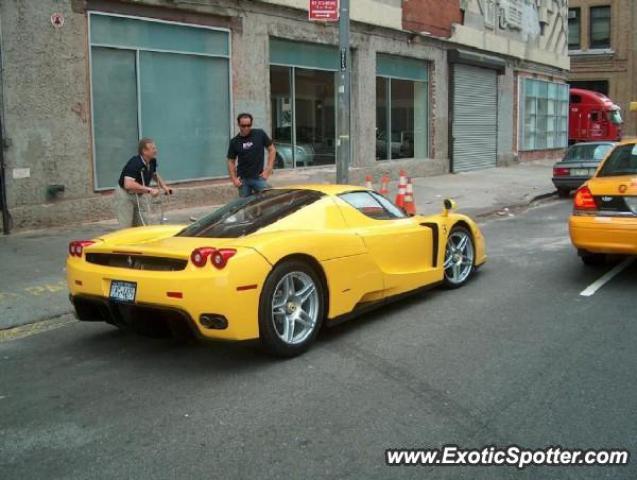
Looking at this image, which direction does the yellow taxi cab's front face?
away from the camera

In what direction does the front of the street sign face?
toward the camera

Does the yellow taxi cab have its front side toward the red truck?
yes

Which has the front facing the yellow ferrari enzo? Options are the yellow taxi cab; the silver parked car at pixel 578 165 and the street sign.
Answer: the street sign

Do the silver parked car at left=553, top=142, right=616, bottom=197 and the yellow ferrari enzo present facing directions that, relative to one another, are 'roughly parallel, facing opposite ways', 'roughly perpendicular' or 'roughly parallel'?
roughly parallel

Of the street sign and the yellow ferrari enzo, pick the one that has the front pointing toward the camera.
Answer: the street sign

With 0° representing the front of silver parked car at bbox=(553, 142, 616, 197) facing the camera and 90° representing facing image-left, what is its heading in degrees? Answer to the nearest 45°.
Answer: approximately 225°

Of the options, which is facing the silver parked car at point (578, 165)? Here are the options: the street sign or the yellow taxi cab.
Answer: the yellow taxi cab

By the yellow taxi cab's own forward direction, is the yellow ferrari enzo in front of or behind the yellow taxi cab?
behind

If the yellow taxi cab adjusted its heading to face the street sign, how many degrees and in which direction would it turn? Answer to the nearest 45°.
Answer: approximately 45° to its left

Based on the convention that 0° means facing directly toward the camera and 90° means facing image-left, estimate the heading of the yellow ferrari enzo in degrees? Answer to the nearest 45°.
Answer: approximately 225°

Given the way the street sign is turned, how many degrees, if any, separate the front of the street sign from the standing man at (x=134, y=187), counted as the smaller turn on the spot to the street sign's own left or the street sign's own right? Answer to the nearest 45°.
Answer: approximately 45° to the street sign's own right

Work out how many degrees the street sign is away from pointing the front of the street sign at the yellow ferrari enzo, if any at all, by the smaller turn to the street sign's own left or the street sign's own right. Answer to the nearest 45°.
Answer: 0° — it already faces it

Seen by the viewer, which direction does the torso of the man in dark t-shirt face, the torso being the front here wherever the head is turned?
toward the camera

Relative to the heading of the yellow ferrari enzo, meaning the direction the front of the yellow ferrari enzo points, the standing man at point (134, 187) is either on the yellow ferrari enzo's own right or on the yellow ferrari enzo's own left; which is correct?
on the yellow ferrari enzo's own left
